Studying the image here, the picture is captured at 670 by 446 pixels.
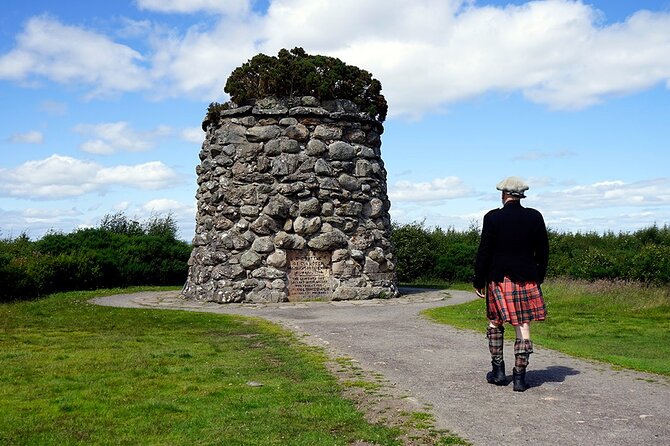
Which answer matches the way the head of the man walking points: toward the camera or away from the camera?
away from the camera

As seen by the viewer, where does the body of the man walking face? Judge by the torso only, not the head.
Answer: away from the camera

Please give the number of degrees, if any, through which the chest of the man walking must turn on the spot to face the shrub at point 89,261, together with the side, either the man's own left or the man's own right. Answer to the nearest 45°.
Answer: approximately 45° to the man's own left
